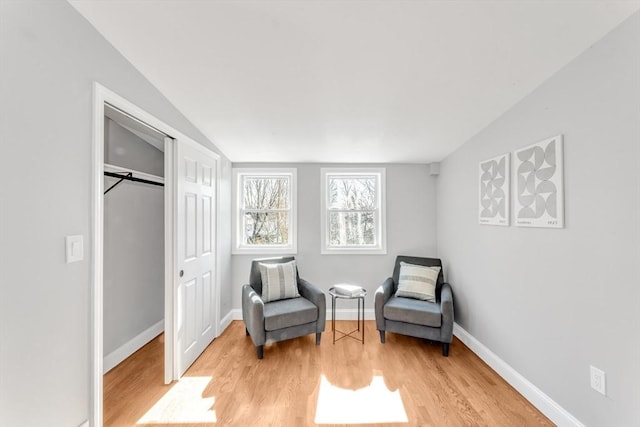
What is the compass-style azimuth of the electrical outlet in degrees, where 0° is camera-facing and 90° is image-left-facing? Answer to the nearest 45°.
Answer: approximately 45°

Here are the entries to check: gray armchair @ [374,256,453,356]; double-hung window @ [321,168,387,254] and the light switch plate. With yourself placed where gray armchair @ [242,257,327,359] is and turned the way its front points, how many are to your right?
1

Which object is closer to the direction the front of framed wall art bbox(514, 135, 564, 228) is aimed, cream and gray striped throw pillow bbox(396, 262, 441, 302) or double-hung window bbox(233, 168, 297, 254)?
the double-hung window

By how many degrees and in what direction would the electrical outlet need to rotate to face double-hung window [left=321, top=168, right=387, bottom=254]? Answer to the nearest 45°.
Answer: approximately 45° to its right

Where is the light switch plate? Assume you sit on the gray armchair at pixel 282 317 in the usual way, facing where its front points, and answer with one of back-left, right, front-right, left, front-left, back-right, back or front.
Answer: right

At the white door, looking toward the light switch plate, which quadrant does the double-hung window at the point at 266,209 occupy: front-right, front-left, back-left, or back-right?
back-left

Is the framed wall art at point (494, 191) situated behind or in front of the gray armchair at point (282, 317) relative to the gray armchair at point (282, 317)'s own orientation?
in front

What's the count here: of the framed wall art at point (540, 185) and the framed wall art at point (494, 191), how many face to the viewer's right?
0
